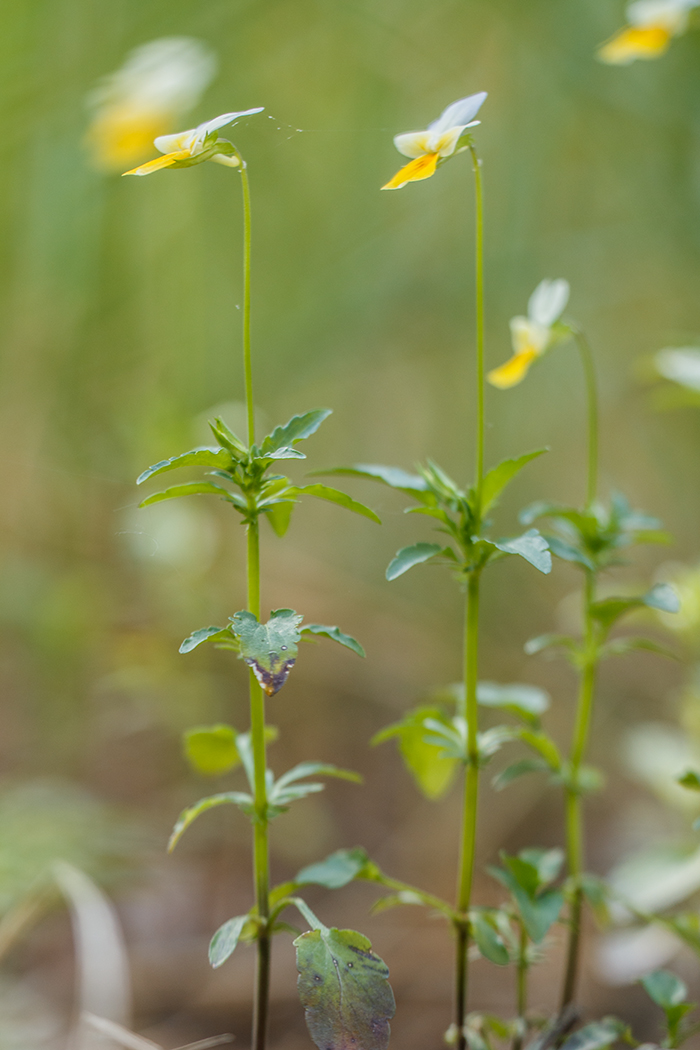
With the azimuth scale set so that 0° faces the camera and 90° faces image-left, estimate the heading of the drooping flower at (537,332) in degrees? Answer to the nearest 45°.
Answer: approximately 90°

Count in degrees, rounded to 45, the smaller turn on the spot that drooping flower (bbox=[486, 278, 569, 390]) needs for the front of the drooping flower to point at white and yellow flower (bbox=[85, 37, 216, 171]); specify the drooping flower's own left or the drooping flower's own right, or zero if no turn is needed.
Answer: approximately 45° to the drooping flower's own right

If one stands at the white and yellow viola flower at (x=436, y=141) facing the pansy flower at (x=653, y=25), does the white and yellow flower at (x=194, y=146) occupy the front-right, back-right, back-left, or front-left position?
back-left
